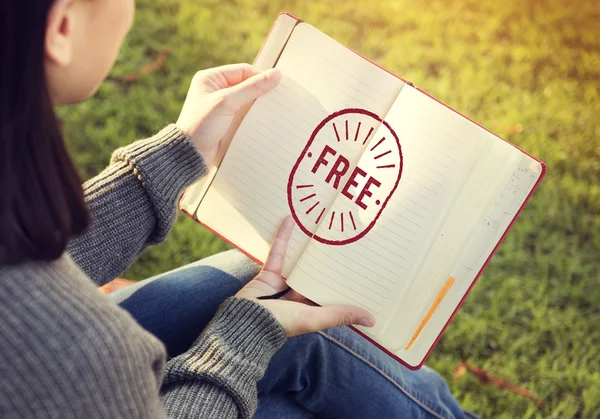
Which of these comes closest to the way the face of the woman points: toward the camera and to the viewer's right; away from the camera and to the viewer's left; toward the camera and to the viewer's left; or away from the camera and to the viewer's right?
away from the camera and to the viewer's right

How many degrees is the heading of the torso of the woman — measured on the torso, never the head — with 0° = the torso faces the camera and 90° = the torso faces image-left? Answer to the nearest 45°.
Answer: approximately 225°
